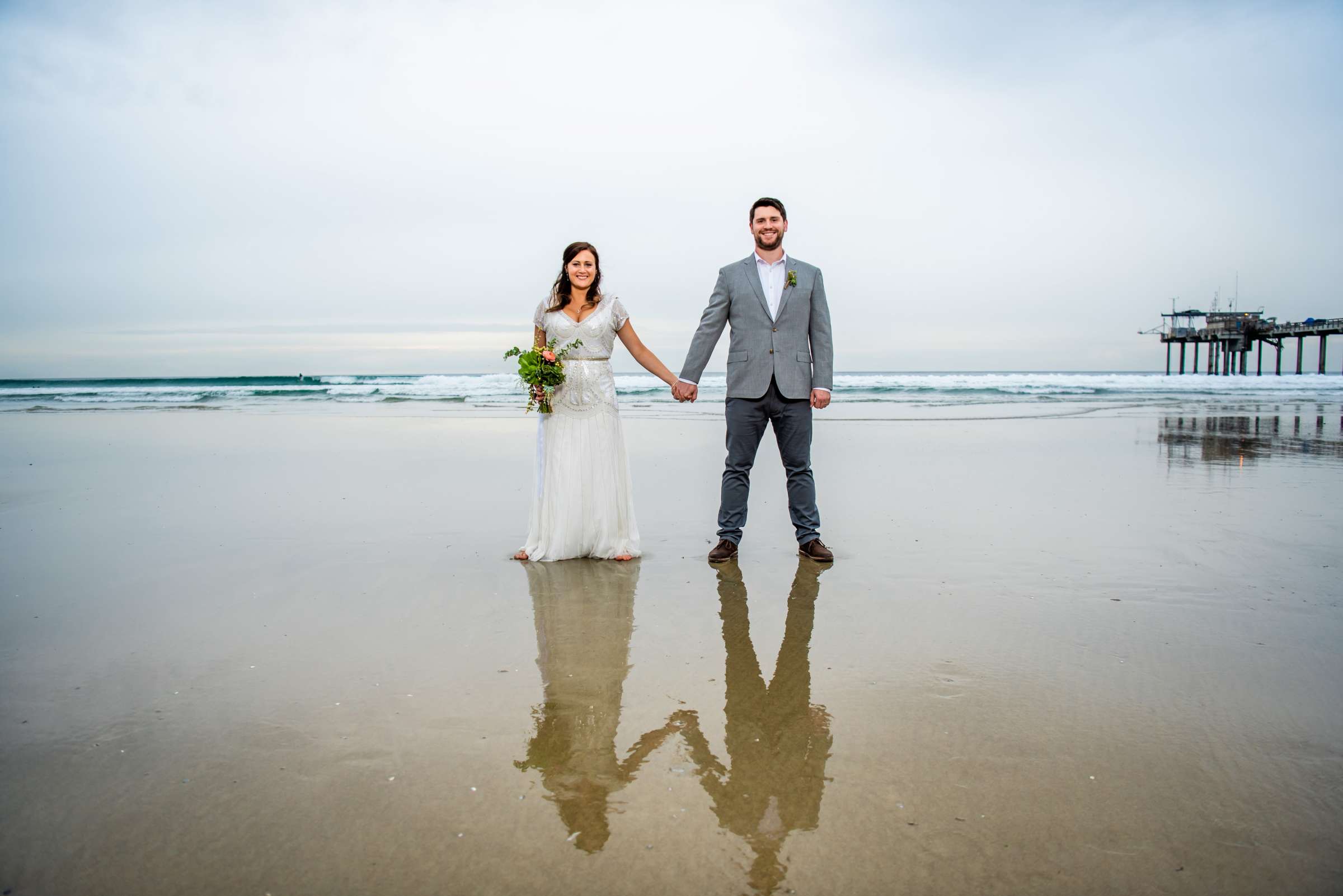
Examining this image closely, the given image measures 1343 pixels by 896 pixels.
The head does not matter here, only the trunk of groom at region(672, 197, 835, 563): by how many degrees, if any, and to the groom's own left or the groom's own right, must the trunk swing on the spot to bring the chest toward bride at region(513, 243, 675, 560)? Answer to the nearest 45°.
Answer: approximately 90° to the groom's own right

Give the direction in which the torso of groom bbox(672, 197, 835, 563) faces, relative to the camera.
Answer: toward the camera

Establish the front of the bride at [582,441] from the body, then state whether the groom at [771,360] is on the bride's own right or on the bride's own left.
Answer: on the bride's own left

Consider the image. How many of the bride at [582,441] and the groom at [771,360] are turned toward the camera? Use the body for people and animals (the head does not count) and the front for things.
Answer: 2

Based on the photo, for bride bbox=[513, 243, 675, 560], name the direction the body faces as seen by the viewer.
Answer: toward the camera
